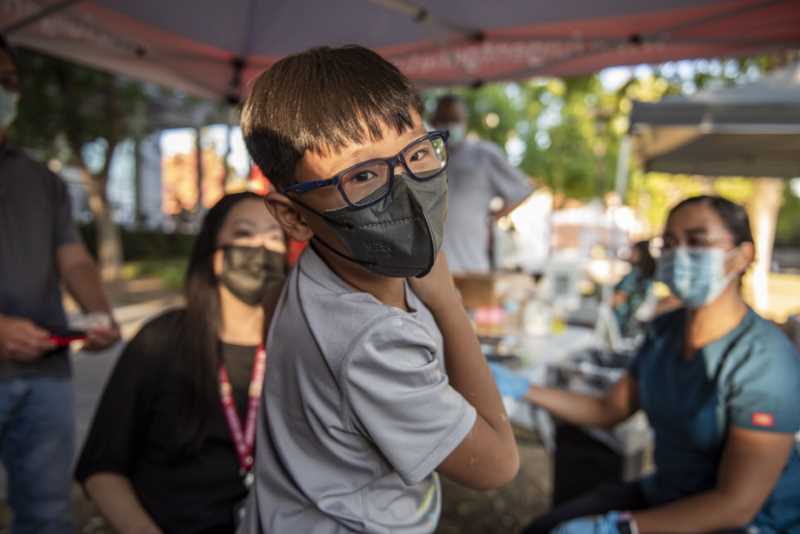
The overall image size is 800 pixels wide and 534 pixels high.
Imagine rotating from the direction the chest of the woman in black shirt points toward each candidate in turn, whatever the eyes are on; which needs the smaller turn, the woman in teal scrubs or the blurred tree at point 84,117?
the woman in teal scrubs

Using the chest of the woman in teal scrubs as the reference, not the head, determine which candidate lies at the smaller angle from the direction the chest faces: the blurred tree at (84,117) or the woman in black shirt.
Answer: the woman in black shirt

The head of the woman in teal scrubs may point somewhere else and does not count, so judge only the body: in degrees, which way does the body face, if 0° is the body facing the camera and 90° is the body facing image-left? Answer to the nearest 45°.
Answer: approximately 45°

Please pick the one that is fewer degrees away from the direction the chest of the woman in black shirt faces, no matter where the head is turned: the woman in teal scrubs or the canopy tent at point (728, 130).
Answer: the woman in teal scrubs

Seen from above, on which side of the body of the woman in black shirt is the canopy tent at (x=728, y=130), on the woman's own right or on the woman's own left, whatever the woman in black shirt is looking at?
on the woman's own left

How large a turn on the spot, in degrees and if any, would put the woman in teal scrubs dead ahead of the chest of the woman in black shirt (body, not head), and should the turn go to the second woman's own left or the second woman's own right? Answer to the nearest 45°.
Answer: approximately 45° to the second woman's own left

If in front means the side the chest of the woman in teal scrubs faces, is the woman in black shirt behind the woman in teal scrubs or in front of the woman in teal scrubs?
in front

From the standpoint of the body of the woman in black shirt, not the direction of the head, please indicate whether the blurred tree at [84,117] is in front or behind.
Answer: behind

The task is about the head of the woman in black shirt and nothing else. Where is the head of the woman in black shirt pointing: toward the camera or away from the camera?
toward the camera

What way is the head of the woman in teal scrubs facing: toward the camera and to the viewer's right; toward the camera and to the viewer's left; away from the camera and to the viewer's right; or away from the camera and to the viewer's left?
toward the camera and to the viewer's left

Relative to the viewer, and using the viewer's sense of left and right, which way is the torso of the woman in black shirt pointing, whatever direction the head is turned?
facing the viewer and to the right of the viewer
